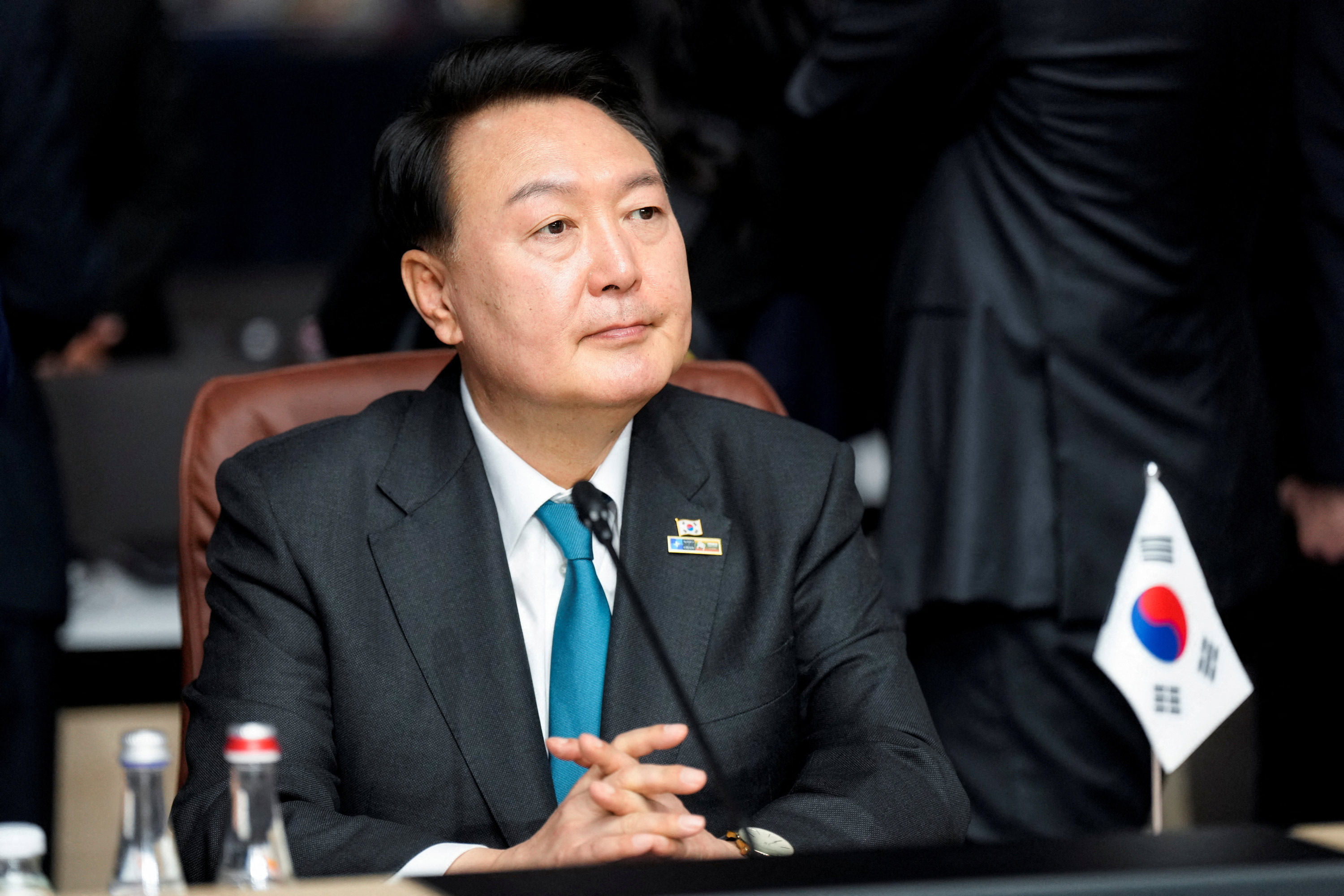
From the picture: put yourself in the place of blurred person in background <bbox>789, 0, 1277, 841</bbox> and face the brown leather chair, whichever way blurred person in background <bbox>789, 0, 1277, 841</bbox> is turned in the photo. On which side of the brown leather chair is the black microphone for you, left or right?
left

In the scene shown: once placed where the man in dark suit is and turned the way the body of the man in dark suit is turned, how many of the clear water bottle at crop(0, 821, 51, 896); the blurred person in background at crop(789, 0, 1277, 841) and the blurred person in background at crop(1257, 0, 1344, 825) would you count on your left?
2

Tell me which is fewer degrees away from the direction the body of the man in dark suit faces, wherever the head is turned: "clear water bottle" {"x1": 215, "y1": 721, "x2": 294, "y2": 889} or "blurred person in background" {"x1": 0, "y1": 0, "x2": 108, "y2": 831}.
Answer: the clear water bottle

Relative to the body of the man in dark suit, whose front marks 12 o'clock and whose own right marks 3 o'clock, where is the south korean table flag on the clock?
The south korean table flag is roughly at 10 o'clock from the man in dark suit.

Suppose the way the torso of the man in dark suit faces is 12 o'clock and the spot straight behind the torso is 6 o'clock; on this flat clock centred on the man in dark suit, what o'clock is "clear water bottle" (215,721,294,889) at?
The clear water bottle is roughly at 2 o'clock from the man in dark suit.

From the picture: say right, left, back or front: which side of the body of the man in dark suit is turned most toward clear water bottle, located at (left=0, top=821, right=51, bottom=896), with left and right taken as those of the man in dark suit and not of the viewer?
right

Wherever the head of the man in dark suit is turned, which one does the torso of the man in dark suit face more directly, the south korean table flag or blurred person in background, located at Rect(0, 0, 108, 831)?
the south korean table flag

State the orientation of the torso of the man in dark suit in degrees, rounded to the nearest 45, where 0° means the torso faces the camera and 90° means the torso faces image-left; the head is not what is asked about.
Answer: approximately 315°

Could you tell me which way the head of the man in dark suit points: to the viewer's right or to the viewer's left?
to the viewer's right
